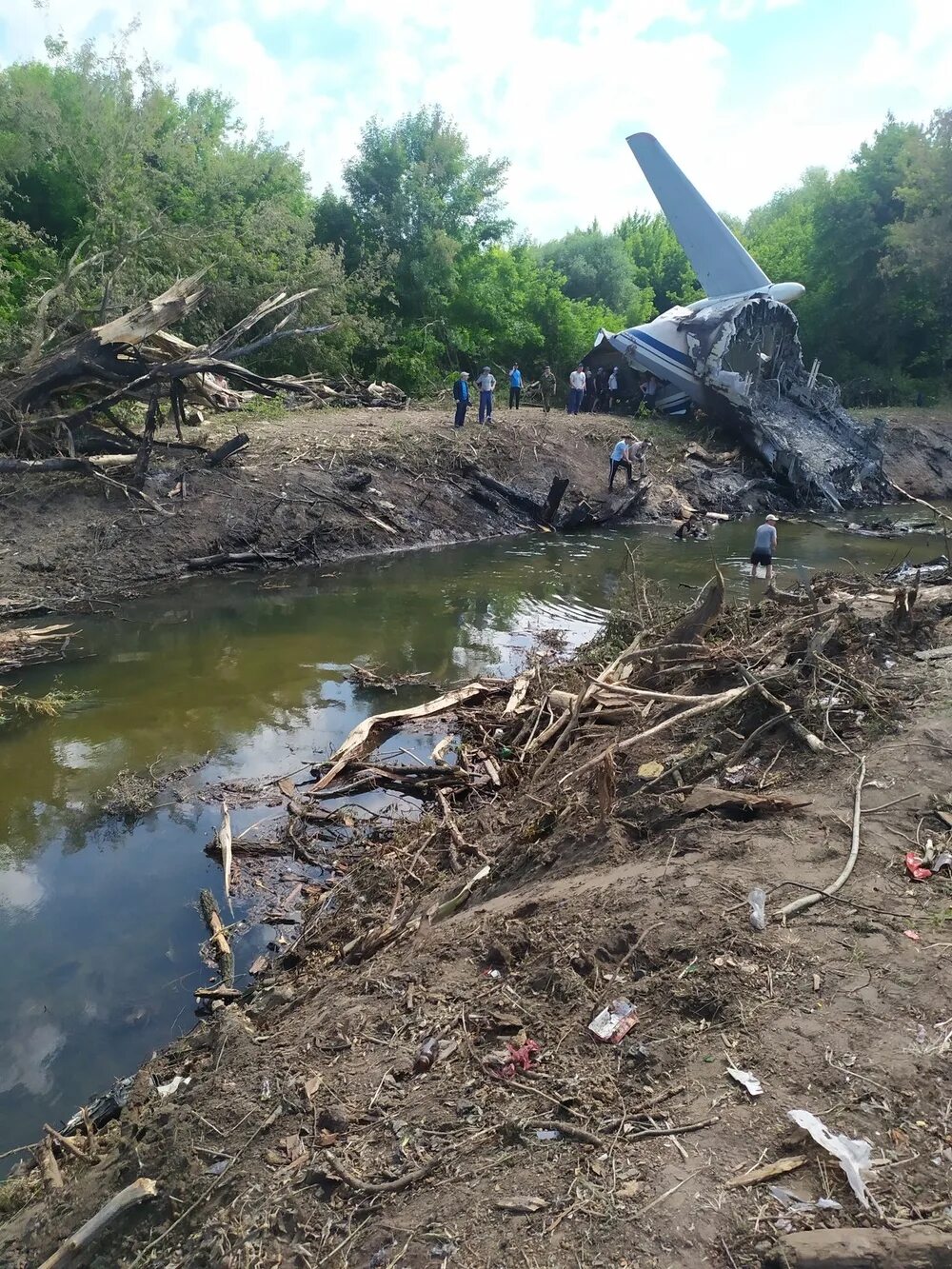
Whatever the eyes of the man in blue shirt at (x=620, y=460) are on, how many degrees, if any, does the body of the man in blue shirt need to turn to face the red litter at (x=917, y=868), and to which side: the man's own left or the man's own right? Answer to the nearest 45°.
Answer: approximately 90° to the man's own right

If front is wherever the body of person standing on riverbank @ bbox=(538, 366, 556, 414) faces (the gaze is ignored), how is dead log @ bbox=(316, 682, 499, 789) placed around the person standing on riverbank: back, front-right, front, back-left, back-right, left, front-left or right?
front

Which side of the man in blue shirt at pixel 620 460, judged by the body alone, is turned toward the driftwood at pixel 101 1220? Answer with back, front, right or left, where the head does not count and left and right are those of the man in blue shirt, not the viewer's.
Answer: right

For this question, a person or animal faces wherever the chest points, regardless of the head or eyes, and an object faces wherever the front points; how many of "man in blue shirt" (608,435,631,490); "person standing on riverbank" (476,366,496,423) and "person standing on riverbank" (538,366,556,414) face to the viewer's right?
1

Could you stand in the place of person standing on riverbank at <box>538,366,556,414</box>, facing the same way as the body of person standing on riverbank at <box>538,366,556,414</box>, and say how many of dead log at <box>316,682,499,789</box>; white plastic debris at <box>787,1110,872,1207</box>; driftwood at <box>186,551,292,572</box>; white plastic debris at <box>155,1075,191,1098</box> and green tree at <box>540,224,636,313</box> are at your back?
1

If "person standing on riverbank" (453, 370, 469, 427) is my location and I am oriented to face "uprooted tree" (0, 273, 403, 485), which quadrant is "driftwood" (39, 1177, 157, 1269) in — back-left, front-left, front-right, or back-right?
front-left

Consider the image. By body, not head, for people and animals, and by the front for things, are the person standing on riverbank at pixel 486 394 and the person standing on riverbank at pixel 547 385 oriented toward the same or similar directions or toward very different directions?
same or similar directions

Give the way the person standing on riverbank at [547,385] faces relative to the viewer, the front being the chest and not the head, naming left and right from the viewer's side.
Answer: facing the viewer

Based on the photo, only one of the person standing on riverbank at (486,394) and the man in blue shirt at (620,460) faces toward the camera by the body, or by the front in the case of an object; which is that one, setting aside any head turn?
the person standing on riverbank

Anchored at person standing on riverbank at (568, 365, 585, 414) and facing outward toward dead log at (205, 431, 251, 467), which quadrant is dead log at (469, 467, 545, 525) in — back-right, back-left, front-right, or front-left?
front-left

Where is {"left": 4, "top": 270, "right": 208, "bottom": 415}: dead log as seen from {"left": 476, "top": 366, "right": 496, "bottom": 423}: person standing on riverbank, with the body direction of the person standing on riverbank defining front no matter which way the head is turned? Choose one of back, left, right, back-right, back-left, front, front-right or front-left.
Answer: front-right

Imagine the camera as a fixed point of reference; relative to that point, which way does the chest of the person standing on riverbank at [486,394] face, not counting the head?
toward the camera

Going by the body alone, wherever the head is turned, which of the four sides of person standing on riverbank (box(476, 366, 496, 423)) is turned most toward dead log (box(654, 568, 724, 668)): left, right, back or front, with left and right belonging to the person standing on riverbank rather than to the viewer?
front

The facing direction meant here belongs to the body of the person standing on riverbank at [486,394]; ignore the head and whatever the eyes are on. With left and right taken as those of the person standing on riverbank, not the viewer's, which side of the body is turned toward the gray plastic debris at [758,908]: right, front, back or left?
front

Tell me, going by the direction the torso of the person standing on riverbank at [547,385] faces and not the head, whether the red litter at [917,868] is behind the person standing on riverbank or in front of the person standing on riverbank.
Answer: in front

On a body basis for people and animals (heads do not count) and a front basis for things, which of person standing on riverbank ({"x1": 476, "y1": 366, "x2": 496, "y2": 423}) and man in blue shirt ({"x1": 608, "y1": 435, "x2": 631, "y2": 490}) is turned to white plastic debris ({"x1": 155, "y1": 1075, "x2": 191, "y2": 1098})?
the person standing on riverbank

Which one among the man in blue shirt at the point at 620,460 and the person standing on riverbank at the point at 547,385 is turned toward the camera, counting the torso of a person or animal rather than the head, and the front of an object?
the person standing on riverbank
